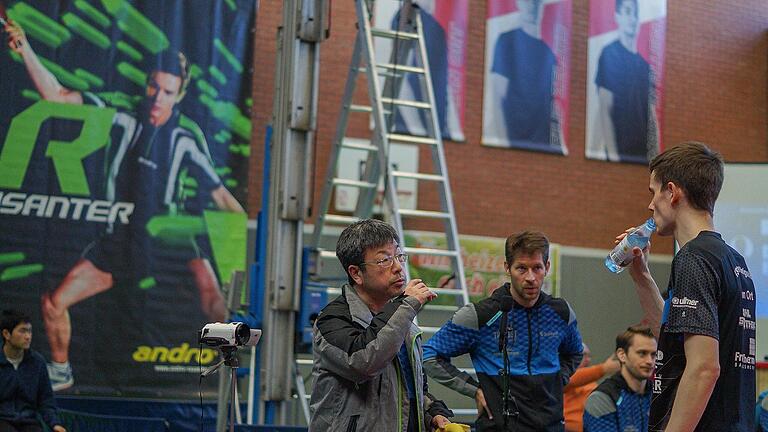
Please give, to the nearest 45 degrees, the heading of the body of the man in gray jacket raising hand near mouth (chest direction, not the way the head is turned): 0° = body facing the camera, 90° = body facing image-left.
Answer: approximately 315°

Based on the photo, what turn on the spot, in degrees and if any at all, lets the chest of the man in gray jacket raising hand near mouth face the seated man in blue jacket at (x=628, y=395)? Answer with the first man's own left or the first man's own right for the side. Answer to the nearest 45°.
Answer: approximately 90° to the first man's own left

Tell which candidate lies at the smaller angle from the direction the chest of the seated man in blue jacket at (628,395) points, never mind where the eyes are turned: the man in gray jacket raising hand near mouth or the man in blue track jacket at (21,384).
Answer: the man in gray jacket raising hand near mouth

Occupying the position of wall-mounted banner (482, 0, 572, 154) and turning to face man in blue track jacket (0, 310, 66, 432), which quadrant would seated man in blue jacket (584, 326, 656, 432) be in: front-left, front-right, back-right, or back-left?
front-left

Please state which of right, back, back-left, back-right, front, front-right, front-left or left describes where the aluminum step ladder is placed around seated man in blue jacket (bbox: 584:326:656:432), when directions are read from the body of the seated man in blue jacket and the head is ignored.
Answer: back

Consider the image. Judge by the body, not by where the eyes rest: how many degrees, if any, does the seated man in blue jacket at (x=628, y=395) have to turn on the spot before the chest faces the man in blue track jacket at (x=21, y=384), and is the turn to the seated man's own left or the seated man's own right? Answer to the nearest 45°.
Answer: approximately 135° to the seated man's own right

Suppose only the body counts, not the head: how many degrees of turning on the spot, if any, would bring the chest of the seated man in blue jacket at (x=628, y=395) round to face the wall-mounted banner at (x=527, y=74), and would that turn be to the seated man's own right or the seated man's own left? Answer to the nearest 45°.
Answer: approximately 135° to the seated man's own left

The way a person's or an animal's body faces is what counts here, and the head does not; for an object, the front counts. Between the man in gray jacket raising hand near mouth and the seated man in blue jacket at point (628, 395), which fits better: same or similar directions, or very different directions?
same or similar directions

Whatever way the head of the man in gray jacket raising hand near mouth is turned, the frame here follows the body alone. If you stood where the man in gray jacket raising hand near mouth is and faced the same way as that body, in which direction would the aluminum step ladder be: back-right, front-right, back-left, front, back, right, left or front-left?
back-left

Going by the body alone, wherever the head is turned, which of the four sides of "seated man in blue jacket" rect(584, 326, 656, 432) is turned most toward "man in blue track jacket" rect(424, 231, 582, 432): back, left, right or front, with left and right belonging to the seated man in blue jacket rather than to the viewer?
right
